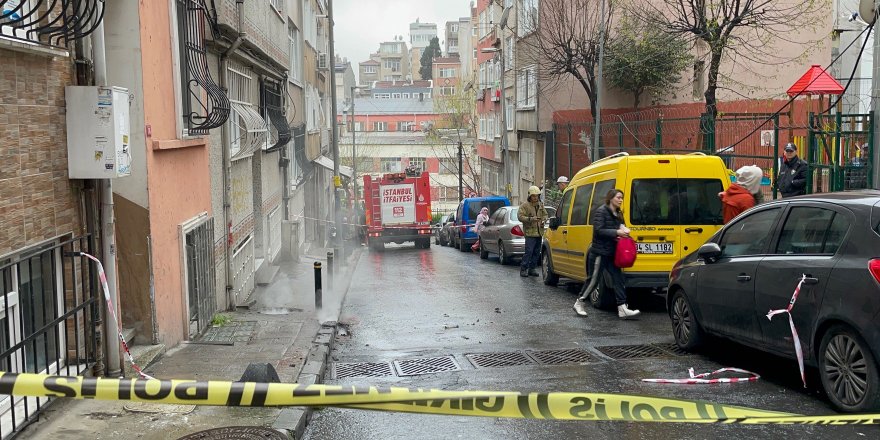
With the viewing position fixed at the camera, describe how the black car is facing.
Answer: facing away from the viewer and to the left of the viewer

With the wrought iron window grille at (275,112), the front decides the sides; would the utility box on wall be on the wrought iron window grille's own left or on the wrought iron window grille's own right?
on the wrought iron window grille's own right

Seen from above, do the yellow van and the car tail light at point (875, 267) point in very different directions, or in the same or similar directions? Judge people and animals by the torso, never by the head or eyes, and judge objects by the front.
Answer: very different directions

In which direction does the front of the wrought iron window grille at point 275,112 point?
to the viewer's right

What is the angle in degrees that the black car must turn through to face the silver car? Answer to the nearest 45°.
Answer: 0° — it already faces it

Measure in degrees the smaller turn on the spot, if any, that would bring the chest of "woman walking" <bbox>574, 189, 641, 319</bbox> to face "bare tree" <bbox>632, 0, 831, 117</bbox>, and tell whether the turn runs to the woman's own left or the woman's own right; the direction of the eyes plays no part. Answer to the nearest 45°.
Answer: approximately 90° to the woman's own left
